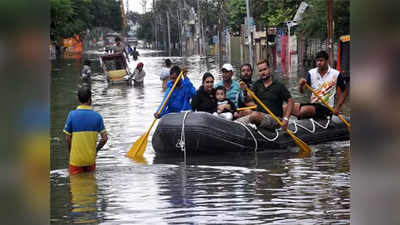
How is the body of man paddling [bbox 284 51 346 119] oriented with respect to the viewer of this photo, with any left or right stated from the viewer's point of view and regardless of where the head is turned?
facing the viewer and to the left of the viewer

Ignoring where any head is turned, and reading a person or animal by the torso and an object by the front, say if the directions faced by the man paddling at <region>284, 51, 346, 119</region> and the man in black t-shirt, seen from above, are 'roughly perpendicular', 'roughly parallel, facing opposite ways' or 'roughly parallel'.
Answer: roughly parallel

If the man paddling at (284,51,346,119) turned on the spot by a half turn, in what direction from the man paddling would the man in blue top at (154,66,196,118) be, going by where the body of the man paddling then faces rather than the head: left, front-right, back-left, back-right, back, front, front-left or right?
back-left

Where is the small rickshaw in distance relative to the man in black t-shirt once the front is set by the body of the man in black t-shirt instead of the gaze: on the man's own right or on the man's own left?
on the man's own right

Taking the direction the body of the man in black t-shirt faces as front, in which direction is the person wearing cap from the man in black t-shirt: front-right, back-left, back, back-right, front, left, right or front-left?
right

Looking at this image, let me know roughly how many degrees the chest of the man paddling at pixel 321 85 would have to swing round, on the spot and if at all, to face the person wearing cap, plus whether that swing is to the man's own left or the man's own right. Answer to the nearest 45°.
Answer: approximately 45° to the man's own right

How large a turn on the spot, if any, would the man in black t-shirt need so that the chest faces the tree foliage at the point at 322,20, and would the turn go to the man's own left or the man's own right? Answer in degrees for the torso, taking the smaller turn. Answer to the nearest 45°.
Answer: approximately 135° to the man's own right

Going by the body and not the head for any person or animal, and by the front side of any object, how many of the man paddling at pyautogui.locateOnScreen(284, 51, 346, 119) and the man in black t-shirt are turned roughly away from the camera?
0

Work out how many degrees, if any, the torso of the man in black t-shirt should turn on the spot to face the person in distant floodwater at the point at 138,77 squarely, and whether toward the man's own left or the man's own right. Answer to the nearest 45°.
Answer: approximately 135° to the man's own right

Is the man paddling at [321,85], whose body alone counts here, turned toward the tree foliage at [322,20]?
no
